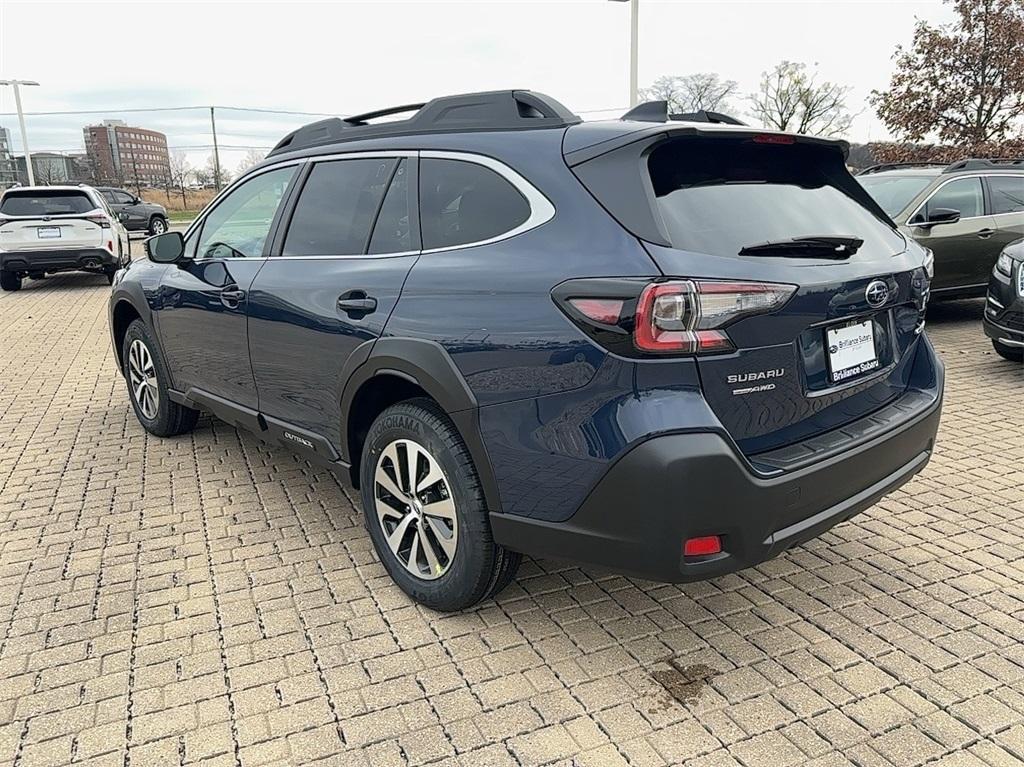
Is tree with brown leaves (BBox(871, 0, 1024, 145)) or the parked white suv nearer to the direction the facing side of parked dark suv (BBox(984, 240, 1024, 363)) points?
the parked white suv

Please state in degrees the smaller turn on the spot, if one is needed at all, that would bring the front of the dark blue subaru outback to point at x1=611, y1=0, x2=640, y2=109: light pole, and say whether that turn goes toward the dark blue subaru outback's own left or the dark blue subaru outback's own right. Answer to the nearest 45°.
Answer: approximately 45° to the dark blue subaru outback's own right

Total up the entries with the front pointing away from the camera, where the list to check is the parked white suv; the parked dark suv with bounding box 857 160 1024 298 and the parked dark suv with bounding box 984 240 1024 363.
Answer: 1

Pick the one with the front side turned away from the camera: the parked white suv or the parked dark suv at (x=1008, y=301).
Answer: the parked white suv

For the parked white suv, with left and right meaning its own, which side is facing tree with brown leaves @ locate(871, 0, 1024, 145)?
right

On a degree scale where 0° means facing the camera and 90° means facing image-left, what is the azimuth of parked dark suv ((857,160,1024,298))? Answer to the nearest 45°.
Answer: approximately 45°

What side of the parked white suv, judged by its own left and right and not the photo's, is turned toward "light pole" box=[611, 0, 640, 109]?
right

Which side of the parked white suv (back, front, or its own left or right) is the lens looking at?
back

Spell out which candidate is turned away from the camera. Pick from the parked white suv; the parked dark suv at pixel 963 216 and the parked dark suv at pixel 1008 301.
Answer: the parked white suv

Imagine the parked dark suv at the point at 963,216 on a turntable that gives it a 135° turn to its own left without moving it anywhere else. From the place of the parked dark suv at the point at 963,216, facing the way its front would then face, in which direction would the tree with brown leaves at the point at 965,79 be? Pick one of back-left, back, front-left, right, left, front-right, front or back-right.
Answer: left

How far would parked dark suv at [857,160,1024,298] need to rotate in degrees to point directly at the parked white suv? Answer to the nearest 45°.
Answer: approximately 45° to its right

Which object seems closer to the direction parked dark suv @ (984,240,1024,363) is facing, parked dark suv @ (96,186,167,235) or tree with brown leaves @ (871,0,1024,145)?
the parked dark suv

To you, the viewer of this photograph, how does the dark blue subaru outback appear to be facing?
facing away from the viewer and to the left of the viewer

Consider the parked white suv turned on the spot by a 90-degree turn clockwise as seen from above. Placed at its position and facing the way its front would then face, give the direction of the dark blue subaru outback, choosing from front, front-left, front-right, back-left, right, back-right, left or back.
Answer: right

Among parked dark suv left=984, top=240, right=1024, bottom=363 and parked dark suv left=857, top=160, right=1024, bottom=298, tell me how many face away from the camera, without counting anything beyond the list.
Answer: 0
